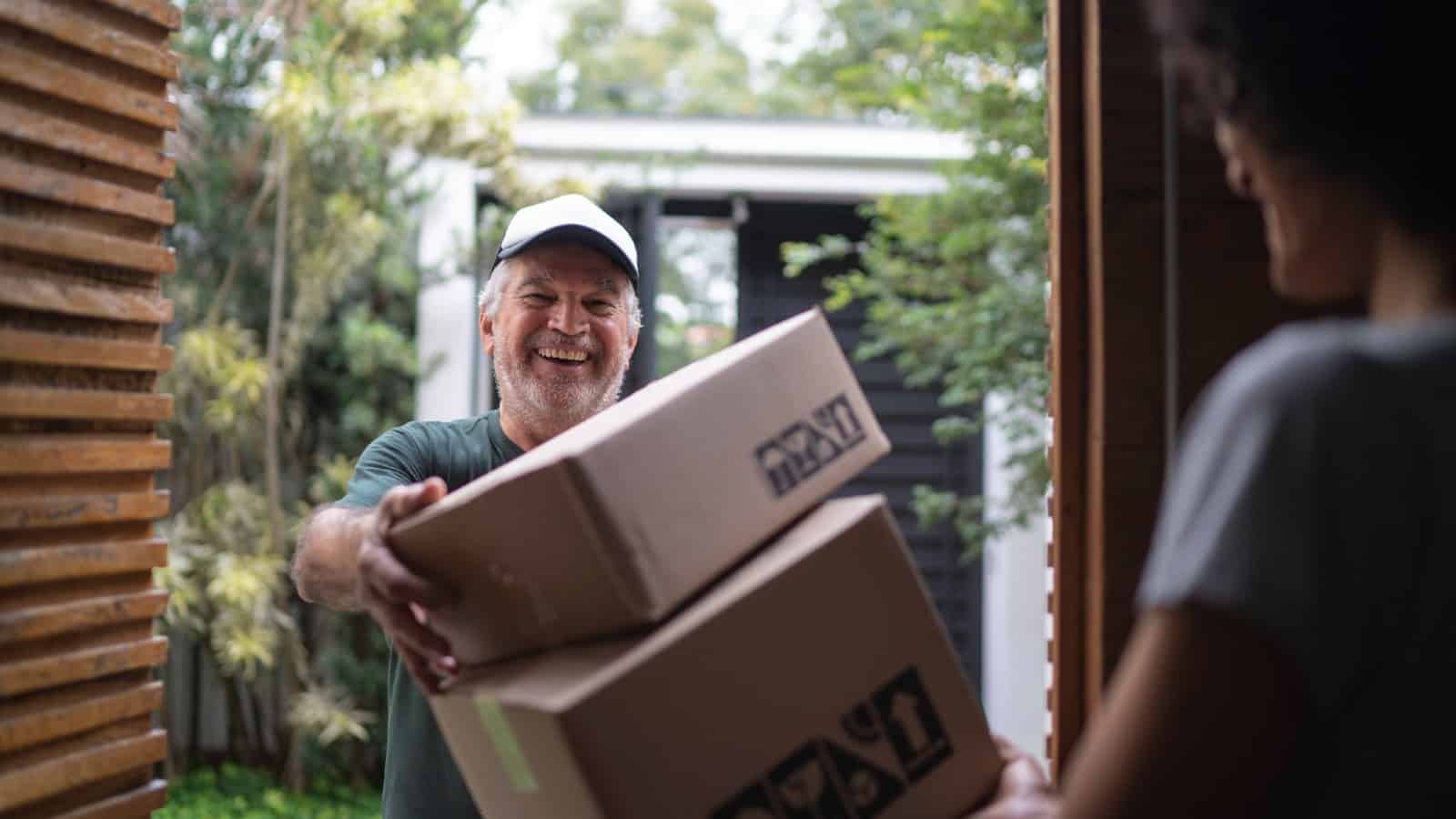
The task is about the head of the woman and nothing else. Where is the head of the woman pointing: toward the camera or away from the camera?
away from the camera

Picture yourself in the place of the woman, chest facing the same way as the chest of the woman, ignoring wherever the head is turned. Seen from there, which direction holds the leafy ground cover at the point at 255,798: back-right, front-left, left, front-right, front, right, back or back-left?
front

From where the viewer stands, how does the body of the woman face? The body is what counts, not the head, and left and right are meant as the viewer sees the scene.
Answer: facing away from the viewer and to the left of the viewer

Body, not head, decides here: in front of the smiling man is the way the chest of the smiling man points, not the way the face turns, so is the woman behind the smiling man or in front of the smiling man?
in front

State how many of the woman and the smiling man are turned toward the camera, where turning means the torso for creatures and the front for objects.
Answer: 1

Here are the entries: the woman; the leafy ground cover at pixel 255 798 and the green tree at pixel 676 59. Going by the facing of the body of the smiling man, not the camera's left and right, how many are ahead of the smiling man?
1

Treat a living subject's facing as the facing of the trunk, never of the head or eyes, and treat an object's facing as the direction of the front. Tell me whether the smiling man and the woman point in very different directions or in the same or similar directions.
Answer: very different directions

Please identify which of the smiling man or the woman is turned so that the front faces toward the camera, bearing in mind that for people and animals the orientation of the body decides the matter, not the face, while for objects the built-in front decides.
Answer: the smiling man

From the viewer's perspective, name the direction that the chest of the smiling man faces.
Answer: toward the camera

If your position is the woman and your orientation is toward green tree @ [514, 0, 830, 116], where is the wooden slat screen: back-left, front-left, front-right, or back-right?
front-left

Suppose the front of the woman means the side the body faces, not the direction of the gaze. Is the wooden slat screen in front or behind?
in front
